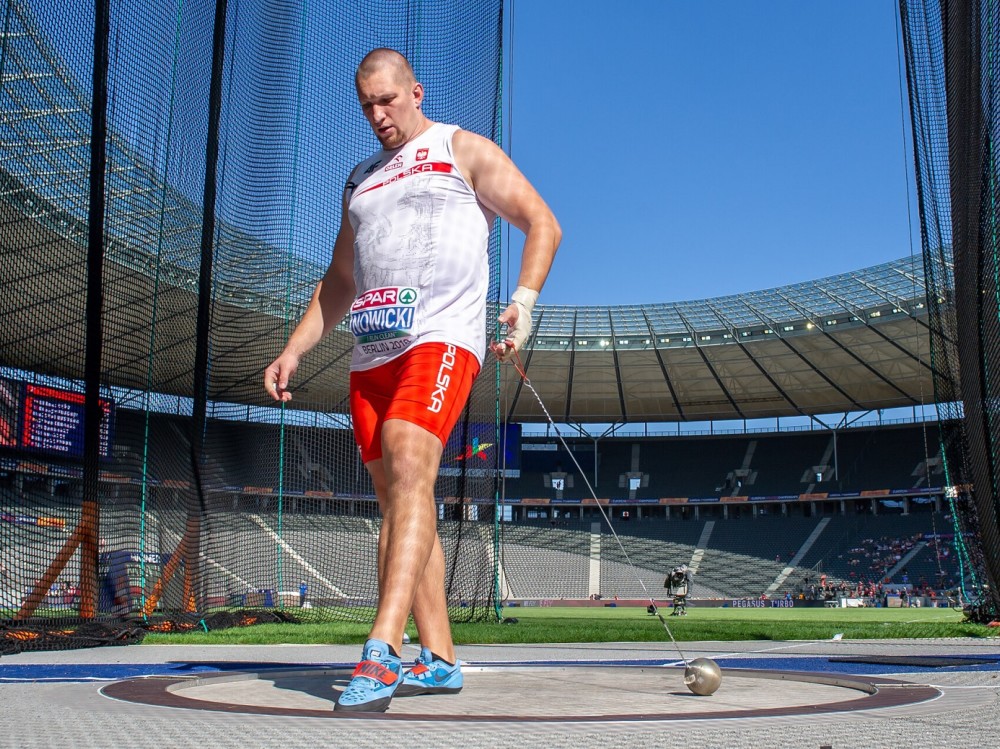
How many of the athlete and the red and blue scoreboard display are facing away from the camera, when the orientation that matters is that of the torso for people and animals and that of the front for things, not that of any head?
0

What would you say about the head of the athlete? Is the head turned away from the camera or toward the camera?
toward the camera

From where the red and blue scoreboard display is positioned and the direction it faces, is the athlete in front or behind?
in front

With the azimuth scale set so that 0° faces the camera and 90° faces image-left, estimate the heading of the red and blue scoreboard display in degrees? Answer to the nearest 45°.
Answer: approximately 315°

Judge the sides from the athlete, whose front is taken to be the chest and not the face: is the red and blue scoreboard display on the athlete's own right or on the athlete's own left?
on the athlete's own right

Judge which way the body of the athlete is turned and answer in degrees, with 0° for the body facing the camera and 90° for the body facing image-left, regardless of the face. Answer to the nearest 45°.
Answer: approximately 45°
